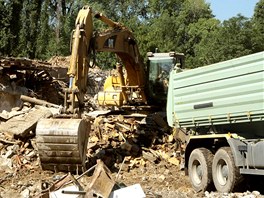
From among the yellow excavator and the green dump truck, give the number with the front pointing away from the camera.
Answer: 0

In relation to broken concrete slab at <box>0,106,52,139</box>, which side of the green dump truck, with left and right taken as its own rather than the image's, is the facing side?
back

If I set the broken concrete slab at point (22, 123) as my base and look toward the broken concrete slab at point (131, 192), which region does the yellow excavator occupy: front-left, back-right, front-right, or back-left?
front-left

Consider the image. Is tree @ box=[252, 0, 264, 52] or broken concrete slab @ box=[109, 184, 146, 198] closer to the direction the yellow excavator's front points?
the broken concrete slab

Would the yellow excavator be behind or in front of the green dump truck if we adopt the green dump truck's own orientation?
behind

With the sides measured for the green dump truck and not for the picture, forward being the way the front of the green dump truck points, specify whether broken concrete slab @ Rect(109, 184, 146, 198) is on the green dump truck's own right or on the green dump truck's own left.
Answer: on the green dump truck's own right

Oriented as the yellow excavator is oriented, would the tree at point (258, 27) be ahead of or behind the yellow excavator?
behind

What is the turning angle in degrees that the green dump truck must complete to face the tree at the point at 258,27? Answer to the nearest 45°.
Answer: approximately 135° to its left

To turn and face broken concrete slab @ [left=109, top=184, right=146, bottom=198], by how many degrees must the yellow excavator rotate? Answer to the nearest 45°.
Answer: approximately 45° to its left
